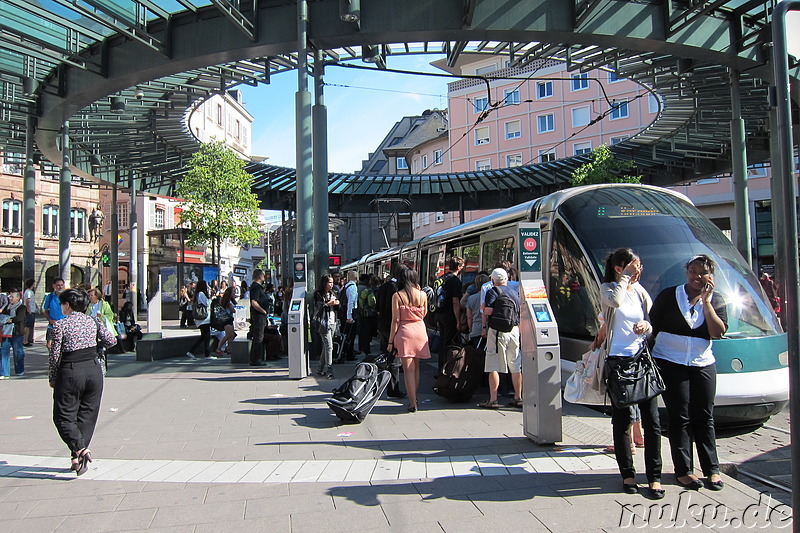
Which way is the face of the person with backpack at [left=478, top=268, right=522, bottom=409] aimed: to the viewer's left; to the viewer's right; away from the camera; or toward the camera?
away from the camera

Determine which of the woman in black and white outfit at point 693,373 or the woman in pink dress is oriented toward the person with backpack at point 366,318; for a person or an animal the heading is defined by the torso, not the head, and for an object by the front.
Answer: the woman in pink dress

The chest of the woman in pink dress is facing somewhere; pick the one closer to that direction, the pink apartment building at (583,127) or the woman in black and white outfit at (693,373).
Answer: the pink apartment building

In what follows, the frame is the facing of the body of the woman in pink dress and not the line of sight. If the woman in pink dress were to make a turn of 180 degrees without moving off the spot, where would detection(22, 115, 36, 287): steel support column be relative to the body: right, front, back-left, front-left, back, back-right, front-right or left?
back-right

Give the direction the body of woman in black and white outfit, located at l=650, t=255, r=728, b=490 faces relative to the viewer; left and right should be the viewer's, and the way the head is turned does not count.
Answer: facing the viewer

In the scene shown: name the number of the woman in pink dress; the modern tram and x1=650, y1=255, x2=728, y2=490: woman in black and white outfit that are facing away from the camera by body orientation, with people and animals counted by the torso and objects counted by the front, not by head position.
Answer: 1

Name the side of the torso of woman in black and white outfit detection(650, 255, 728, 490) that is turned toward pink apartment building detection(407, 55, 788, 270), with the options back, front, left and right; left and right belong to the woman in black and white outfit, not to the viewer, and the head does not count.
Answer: back

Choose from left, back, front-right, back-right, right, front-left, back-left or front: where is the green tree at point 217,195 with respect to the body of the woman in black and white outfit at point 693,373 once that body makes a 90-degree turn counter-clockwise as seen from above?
back-left

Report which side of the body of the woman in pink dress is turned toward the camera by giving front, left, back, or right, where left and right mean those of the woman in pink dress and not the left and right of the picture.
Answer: back

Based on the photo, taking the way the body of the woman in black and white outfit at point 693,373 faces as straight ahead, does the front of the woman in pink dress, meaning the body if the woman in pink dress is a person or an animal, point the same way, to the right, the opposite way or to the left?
the opposite way

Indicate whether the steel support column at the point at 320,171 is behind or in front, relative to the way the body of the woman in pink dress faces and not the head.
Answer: in front

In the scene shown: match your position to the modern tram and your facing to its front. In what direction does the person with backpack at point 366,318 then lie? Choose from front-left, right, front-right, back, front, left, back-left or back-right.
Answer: back

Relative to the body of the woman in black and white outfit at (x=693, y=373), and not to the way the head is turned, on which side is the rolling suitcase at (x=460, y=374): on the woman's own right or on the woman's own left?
on the woman's own right

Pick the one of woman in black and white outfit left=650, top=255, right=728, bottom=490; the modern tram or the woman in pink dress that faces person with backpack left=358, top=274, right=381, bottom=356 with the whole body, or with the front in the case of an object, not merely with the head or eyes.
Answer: the woman in pink dress
